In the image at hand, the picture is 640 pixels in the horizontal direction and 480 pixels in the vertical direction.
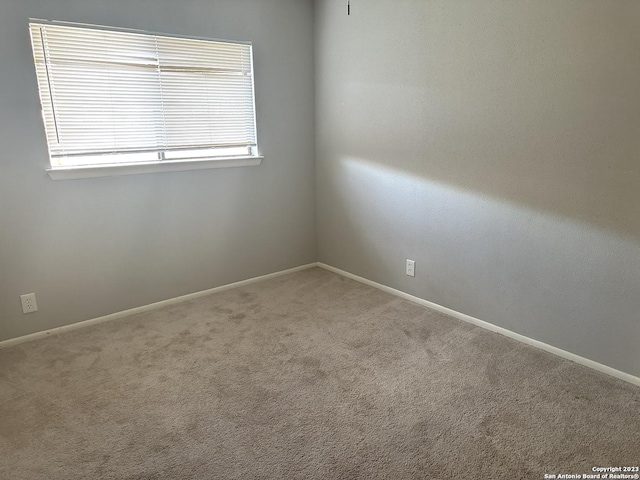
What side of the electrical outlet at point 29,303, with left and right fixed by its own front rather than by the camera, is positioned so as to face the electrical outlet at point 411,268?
left

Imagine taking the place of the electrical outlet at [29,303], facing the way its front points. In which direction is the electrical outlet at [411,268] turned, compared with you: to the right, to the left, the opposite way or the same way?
to the right

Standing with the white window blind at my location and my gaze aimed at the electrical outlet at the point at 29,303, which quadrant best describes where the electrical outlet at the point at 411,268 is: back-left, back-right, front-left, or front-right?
back-left

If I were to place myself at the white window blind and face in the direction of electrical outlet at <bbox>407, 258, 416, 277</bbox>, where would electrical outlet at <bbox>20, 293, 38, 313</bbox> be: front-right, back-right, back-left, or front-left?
back-right

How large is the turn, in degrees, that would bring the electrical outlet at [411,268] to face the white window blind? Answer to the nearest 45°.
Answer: approximately 45° to its right

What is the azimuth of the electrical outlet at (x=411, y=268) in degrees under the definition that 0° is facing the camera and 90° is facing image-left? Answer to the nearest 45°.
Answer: approximately 45°

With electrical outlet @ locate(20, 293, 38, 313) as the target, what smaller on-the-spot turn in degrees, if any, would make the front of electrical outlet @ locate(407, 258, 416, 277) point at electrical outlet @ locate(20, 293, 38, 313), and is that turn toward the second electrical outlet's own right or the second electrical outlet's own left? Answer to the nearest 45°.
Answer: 0° — it already faces it
